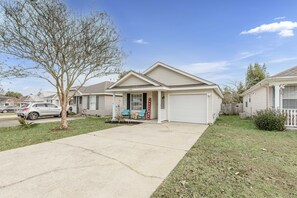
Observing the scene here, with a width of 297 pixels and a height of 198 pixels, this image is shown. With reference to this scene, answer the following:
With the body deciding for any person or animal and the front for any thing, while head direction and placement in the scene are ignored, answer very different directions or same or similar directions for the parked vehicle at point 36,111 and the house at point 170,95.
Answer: very different directions

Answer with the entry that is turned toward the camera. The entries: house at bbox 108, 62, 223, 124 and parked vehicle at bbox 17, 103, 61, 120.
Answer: the house

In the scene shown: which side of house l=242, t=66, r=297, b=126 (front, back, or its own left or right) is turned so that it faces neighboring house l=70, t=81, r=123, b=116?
right

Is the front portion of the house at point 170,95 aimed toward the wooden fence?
no

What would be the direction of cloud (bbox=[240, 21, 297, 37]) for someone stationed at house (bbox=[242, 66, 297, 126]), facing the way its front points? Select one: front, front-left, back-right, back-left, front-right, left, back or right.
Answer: back

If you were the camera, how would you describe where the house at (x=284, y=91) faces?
facing the viewer

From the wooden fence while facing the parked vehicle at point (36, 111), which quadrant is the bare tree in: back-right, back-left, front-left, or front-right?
front-left

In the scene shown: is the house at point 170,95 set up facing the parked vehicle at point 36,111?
no

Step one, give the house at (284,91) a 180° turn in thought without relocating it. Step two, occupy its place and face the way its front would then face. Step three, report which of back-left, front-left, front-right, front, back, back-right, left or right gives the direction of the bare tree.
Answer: back-left

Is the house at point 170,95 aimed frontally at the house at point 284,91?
no

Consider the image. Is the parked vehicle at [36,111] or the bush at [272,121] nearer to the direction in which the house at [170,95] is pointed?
the bush

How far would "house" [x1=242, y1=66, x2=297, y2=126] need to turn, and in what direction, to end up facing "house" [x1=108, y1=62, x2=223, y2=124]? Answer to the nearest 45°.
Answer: approximately 90° to its right
